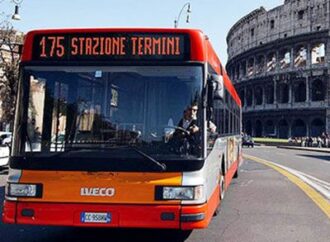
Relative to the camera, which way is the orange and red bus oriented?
toward the camera
